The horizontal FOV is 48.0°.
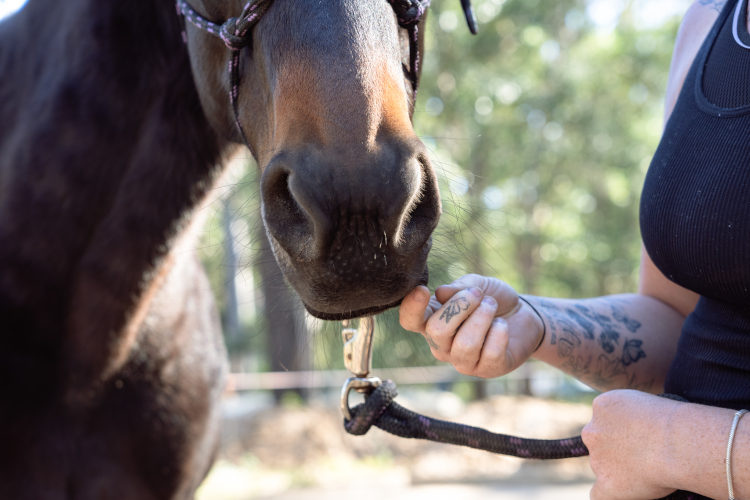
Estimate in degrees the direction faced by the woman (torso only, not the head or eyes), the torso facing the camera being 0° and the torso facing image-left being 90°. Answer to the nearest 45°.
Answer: approximately 45°

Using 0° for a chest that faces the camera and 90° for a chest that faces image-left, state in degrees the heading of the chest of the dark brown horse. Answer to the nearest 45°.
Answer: approximately 315°

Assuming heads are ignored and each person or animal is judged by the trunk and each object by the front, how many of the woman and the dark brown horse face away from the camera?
0
